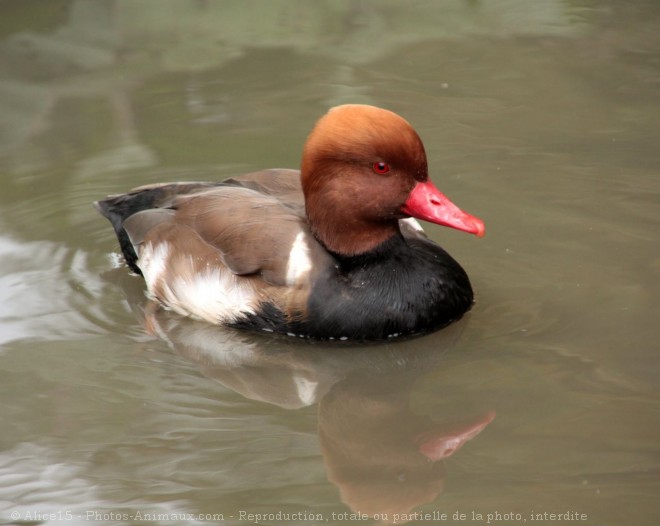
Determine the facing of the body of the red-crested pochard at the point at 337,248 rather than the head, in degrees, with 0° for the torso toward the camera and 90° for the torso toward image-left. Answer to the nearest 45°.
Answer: approximately 315°
